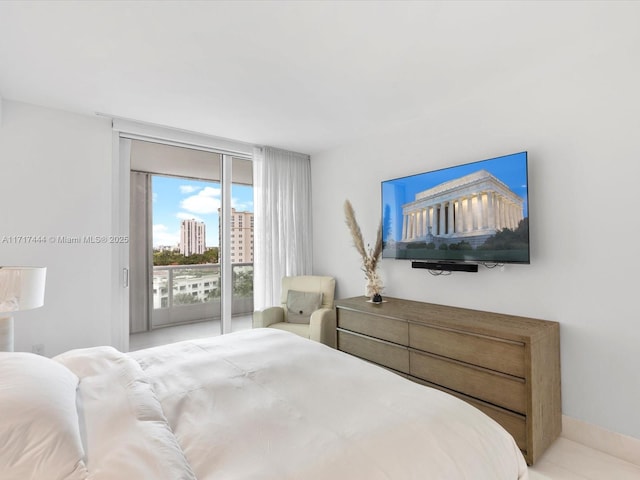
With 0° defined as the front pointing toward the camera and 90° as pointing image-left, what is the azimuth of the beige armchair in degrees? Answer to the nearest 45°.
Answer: approximately 45°

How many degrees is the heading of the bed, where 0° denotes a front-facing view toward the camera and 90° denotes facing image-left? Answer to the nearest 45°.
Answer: approximately 225°

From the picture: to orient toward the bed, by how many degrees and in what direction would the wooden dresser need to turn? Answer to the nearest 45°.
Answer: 0° — it already faces it

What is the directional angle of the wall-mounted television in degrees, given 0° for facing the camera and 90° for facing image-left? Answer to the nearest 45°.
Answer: approximately 45°

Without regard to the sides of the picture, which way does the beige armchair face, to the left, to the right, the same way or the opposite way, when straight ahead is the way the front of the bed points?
the opposite way
